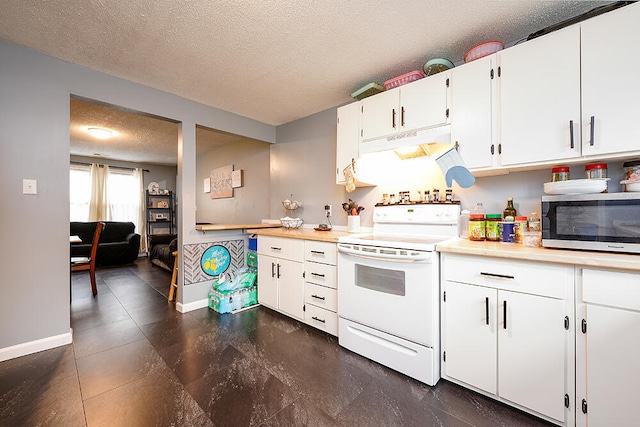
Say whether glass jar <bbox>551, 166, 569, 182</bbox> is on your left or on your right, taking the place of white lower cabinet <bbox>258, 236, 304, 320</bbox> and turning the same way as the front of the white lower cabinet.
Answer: on your left

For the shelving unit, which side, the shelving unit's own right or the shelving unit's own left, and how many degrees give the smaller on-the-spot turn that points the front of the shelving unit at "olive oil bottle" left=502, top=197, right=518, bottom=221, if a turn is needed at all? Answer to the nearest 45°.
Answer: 0° — it already faces it

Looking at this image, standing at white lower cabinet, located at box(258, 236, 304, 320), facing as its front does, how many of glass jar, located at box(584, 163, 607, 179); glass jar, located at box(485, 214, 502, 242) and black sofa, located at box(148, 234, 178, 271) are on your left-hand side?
2
